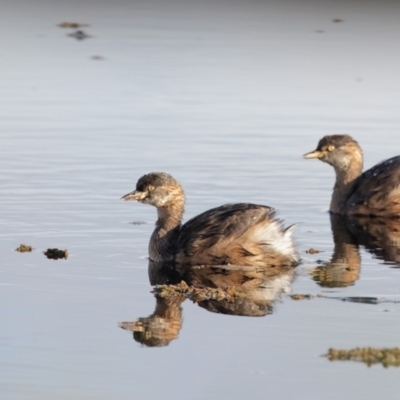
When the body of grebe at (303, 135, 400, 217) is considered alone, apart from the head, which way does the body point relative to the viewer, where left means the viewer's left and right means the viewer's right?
facing to the left of the viewer

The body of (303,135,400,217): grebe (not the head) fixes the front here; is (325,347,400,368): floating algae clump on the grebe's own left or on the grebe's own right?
on the grebe's own left

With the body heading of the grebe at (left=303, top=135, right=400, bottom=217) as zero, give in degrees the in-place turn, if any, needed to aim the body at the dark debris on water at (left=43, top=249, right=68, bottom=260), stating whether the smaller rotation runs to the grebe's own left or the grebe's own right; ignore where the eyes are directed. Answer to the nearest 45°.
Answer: approximately 45° to the grebe's own left

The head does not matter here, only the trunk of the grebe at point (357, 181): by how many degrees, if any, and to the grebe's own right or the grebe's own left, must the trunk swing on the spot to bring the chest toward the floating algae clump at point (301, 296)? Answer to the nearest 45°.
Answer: approximately 90° to the grebe's own left

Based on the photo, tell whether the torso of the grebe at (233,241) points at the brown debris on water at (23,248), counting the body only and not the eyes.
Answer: yes

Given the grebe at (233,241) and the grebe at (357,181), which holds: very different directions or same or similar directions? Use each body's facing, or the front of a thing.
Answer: same or similar directions

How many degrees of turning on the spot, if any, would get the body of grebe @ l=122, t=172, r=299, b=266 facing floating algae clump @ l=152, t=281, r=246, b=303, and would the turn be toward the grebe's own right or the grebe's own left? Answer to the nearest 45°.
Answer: approximately 90° to the grebe's own left

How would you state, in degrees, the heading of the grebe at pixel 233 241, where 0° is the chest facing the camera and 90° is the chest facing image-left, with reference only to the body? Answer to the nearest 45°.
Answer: approximately 90°

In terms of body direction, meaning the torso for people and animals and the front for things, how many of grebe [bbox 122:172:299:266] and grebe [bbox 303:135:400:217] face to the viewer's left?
2
